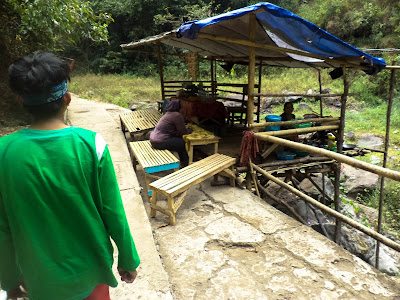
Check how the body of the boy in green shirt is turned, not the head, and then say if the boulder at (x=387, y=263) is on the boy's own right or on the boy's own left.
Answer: on the boy's own right

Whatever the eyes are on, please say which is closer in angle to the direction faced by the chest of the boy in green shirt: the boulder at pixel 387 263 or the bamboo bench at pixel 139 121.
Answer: the bamboo bench

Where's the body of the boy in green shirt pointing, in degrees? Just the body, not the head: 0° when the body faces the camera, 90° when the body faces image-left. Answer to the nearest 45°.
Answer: approximately 180°

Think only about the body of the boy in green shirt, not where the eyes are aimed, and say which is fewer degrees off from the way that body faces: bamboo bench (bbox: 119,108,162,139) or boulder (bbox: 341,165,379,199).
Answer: the bamboo bench

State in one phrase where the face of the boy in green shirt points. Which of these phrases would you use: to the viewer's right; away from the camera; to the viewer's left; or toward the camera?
away from the camera

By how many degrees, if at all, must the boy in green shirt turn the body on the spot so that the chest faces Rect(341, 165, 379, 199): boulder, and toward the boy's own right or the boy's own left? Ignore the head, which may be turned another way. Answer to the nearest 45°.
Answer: approximately 45° to the boy's own right
